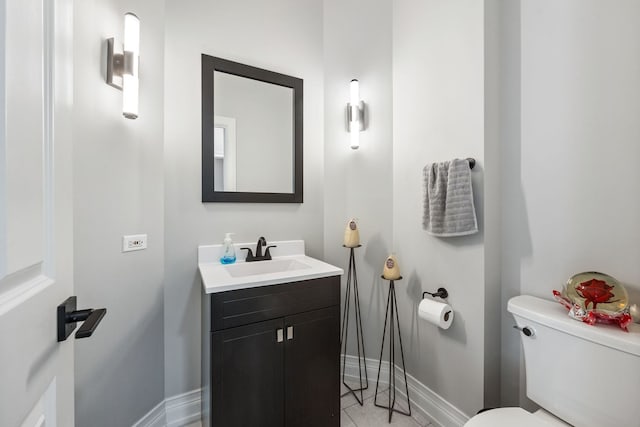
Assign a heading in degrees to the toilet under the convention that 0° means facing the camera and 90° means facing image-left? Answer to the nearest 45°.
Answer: approximately 45°

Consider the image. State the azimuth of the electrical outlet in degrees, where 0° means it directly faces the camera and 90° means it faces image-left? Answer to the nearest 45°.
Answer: approximately 315°

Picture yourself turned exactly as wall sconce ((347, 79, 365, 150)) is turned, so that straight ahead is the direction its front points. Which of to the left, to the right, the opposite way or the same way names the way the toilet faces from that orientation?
to the right

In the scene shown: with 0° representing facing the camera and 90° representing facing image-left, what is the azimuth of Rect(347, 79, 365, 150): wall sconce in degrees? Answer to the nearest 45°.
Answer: approximately 0°

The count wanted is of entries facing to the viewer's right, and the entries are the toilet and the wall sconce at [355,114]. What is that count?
0

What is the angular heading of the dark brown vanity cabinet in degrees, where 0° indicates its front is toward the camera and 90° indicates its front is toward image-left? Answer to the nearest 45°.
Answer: approximately 315°

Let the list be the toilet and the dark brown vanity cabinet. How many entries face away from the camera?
0

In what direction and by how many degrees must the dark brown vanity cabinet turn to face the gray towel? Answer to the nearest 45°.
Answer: approximately 45° to its left

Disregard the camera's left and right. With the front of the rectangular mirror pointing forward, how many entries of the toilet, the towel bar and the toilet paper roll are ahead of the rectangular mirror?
3
